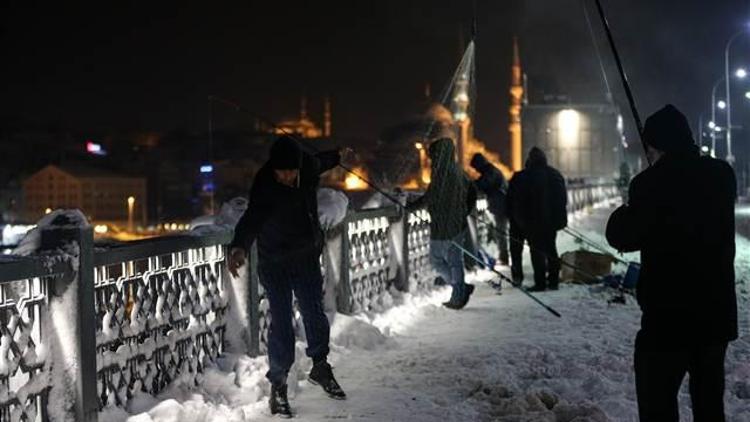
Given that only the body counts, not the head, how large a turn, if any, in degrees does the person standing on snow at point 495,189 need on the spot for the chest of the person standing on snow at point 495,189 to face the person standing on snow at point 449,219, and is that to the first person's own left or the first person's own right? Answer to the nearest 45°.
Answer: approximately 90° to the first person's own left

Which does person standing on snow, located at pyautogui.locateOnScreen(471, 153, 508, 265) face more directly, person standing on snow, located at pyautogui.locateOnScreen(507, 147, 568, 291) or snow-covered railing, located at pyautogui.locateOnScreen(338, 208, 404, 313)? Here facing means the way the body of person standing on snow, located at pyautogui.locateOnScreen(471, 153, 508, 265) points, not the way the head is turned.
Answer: the snow-covered railing

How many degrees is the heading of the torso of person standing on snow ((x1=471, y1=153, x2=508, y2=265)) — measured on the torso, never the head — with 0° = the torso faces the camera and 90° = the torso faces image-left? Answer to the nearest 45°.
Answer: approximately 90°

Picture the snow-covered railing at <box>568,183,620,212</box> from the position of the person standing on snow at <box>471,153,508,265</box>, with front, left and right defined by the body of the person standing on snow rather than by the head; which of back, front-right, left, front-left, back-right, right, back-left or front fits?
right

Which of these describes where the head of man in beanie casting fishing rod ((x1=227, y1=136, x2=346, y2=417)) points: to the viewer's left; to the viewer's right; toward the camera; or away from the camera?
toward the camera

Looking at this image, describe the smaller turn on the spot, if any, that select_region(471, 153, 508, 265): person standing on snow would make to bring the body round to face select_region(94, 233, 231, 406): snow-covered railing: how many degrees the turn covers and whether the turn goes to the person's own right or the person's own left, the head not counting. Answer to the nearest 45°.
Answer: approximately 90° to the person's own left

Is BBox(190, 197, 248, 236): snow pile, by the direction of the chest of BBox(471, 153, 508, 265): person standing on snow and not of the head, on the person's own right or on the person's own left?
on the person's own left

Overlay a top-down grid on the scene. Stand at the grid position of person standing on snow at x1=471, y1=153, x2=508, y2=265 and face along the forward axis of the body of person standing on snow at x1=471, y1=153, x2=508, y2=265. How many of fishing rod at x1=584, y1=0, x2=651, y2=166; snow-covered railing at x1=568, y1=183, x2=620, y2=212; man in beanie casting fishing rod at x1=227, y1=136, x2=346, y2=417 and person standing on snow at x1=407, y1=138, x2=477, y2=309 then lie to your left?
3

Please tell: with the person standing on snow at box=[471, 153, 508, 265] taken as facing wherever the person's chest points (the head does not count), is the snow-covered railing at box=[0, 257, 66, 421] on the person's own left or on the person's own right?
on the person's own left

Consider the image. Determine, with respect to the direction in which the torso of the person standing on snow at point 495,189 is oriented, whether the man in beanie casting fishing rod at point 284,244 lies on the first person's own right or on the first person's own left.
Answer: on the first person's own left

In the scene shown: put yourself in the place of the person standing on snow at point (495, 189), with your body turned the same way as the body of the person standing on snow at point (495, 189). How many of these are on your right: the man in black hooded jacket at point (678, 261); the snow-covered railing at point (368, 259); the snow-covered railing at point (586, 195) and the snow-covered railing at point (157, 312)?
1
